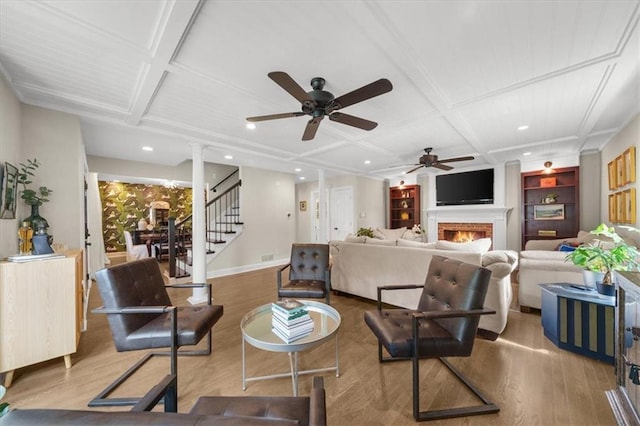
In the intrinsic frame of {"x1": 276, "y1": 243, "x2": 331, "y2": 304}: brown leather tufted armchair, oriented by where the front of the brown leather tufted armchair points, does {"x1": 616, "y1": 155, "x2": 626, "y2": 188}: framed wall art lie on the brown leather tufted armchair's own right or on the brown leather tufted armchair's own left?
on the brown leather tufted armchair's own left

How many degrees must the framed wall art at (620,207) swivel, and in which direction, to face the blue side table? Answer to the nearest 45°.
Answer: approximately 45° to its left

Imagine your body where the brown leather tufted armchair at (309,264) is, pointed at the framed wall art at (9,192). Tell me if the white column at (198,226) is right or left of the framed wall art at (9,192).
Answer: right

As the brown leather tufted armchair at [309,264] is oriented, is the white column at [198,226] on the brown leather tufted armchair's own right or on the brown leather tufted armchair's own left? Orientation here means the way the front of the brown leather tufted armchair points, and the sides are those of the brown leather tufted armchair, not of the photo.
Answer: on the brown leather tufted armchair's own right

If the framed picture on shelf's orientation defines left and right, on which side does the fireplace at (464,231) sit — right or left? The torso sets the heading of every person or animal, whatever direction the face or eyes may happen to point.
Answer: on its right

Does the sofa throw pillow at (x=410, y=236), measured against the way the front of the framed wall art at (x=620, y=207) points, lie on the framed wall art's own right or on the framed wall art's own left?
on the framed wall art's own right

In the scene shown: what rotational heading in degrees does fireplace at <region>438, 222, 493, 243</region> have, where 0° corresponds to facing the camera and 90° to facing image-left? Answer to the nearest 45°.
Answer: approximately 0°

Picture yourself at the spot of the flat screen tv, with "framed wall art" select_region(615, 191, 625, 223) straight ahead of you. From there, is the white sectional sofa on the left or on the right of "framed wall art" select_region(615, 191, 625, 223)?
right

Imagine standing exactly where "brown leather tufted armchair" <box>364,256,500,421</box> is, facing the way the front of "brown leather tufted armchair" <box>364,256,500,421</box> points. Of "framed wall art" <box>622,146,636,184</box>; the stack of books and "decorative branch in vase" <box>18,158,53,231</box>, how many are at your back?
1

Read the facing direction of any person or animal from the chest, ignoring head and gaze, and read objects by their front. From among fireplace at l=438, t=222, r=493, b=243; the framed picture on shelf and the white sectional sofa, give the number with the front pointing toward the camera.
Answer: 2

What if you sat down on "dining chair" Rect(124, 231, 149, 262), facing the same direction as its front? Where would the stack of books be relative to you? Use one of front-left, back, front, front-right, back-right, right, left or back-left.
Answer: right

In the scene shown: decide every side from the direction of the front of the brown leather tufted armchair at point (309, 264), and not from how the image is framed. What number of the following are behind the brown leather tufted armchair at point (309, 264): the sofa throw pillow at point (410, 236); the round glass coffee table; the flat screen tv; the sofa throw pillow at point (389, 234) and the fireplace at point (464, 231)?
4

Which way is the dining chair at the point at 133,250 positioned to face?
to the viewer's right
